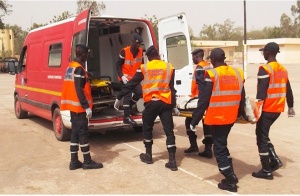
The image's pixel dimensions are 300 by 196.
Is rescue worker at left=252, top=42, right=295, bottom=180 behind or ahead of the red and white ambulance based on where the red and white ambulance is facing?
behind

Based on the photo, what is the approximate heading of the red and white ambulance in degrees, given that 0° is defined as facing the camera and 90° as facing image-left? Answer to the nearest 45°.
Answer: approximately 135°

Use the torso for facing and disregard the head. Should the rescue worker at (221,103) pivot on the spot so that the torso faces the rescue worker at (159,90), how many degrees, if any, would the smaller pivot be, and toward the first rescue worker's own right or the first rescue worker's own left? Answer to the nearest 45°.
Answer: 0° — they already face them

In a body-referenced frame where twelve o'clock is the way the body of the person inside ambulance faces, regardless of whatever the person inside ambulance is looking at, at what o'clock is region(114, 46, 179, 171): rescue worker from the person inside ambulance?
The rescue worker is roughly at 1 o'clock from the person inside ambulance.

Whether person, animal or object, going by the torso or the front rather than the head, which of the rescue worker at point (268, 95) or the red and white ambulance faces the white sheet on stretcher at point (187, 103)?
the rescue worker

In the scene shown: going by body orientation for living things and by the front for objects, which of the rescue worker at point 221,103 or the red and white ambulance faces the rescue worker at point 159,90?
the rescue worker at point 221,103

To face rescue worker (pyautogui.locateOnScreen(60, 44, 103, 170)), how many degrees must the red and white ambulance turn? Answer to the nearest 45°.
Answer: approximately 135° to its left

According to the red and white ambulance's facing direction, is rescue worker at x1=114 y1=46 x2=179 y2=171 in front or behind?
behind

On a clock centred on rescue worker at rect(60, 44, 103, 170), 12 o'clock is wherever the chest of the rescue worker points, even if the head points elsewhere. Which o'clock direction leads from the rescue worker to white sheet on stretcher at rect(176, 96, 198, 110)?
The white sheet on stretcher is roughly at 1 o'clock from the rescue worker.

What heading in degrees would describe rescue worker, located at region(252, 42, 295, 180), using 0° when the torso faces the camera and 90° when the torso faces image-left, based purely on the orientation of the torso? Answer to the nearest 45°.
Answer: approximately 135°
